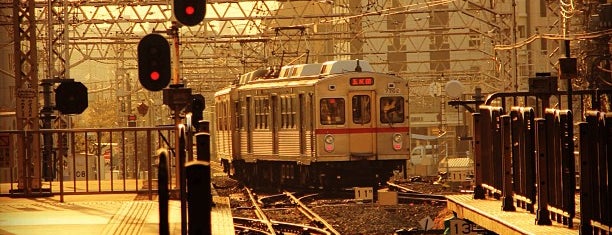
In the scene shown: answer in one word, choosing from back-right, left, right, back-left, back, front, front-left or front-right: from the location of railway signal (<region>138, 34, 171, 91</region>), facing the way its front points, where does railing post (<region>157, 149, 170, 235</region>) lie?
front

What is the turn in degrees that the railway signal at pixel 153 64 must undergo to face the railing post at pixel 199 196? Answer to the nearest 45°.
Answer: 0° — it already faces it

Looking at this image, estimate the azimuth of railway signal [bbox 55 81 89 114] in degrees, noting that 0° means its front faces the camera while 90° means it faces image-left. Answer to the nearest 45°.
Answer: approximately 0°

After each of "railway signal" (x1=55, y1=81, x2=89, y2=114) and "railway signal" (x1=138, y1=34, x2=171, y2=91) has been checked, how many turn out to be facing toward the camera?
2

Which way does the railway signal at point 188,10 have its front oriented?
toward the camera

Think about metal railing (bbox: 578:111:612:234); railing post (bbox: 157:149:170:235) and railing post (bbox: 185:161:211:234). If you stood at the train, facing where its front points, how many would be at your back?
0

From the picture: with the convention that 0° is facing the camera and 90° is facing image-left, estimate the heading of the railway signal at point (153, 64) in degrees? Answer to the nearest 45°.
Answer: approximately 0°
